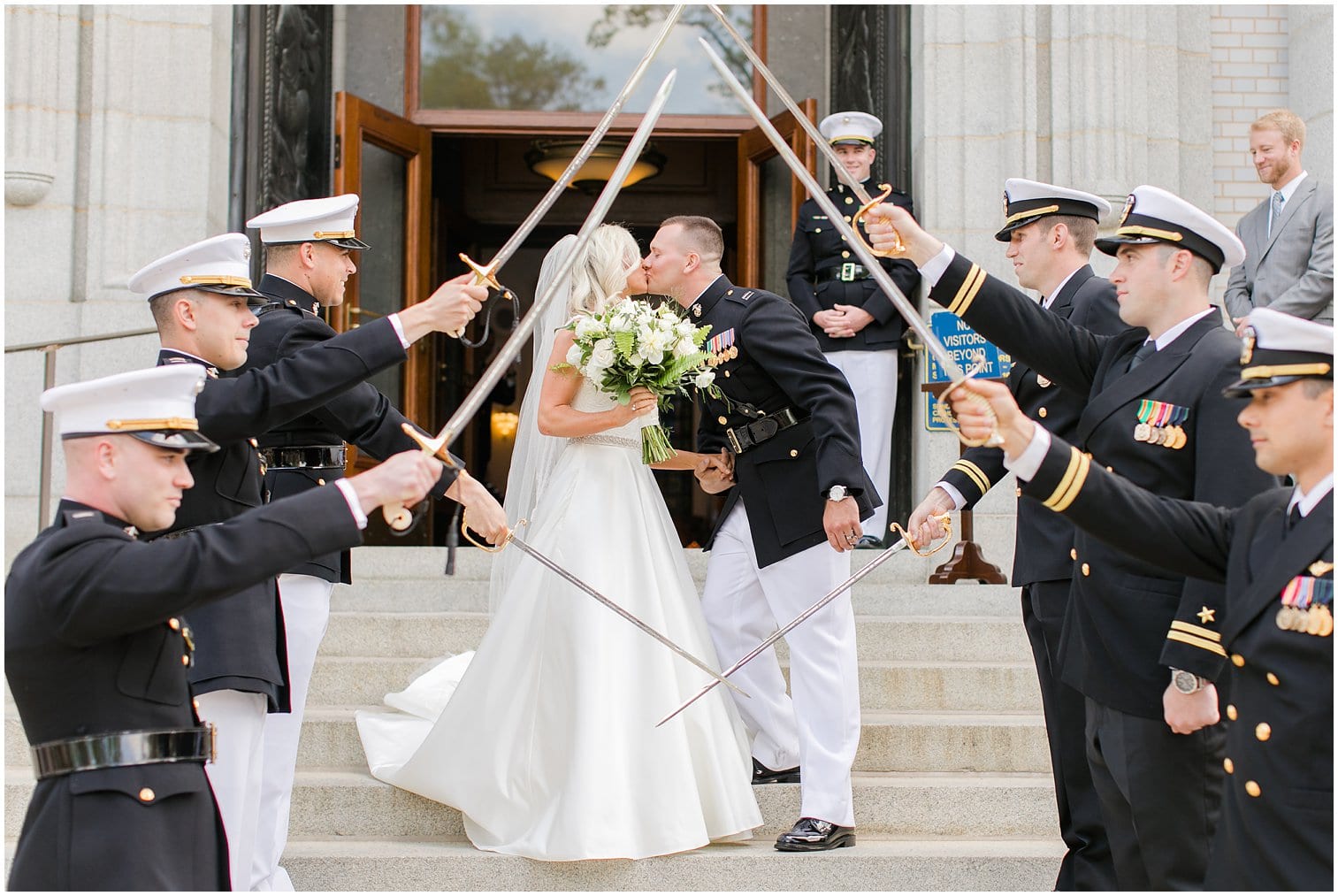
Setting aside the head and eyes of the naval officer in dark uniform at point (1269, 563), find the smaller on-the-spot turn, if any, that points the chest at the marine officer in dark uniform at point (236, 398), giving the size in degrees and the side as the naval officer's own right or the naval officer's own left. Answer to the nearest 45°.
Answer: approximately 45° to the naval officer's own right

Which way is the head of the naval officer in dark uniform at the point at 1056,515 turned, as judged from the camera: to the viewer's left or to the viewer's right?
to the viewer's left

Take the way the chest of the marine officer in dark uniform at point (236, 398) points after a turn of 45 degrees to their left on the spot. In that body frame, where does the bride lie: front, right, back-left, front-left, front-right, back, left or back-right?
front

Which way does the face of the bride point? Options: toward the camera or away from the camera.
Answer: away from the camera

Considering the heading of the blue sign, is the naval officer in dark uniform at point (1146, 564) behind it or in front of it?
in front

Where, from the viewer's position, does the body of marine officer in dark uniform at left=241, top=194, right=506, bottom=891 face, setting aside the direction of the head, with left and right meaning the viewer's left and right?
facing to the right of the viewer

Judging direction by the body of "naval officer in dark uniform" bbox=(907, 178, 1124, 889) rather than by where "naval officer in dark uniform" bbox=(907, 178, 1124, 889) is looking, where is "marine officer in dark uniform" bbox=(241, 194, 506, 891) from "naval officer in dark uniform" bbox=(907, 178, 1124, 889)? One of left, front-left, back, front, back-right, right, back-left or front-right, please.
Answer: front

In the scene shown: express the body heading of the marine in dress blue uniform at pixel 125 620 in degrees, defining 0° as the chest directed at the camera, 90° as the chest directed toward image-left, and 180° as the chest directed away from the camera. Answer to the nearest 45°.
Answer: approximately 270°

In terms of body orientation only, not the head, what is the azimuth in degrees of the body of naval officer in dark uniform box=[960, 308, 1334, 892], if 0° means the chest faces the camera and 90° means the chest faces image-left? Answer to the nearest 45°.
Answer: approximately 45°

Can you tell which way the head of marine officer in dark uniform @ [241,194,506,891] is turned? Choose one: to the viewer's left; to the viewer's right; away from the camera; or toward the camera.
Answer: to the viewer's right

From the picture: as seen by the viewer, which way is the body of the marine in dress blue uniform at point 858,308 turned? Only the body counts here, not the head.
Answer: toward the camera

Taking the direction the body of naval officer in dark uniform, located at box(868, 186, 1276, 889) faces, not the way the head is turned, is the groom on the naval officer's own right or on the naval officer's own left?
on the naval officer's own right

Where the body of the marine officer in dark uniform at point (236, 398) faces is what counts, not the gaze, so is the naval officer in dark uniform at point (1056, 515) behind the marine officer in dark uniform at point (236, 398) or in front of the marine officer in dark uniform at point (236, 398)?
in front

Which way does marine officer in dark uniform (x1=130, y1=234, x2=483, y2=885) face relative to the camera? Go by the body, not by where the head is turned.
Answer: to the viewer's right

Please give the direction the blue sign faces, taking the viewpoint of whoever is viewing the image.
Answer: facing the viewer

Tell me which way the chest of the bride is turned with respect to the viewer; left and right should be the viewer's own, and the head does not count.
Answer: facing to the right of the viewer

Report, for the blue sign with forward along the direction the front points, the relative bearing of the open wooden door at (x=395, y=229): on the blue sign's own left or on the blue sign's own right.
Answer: on the blue sign's own right
